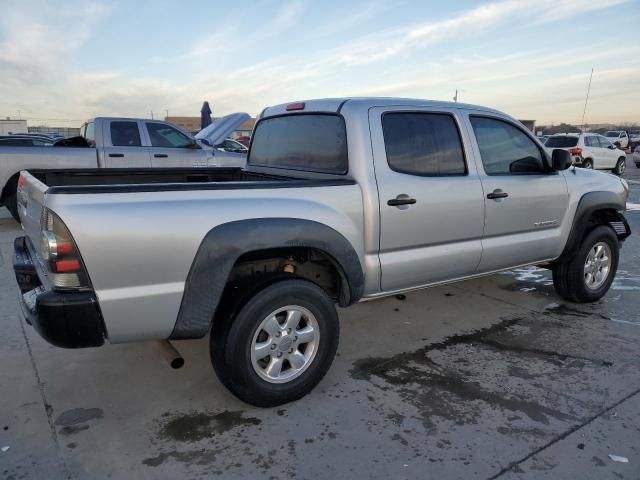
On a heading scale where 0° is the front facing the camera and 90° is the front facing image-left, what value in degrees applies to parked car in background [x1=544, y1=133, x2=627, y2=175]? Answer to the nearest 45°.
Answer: approximately 225°

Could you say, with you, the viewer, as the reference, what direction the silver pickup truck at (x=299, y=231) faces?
facing away from the viewer and to the right of the viewer

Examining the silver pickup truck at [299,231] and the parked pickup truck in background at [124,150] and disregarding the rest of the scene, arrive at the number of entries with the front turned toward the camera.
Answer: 0

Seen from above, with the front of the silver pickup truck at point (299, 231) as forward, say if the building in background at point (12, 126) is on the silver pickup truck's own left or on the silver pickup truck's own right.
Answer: on the silver pickup truck's own left

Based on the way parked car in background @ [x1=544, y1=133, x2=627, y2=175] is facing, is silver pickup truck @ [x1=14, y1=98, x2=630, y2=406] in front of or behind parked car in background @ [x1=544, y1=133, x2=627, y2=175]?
behind

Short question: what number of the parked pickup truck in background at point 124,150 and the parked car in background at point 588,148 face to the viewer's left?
0

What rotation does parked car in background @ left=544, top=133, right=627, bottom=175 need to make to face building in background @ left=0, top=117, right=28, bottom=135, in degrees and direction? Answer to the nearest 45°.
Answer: approximately 135° to its left

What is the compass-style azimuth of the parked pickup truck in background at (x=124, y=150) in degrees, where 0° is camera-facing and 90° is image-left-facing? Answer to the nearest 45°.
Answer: approximately 270°
